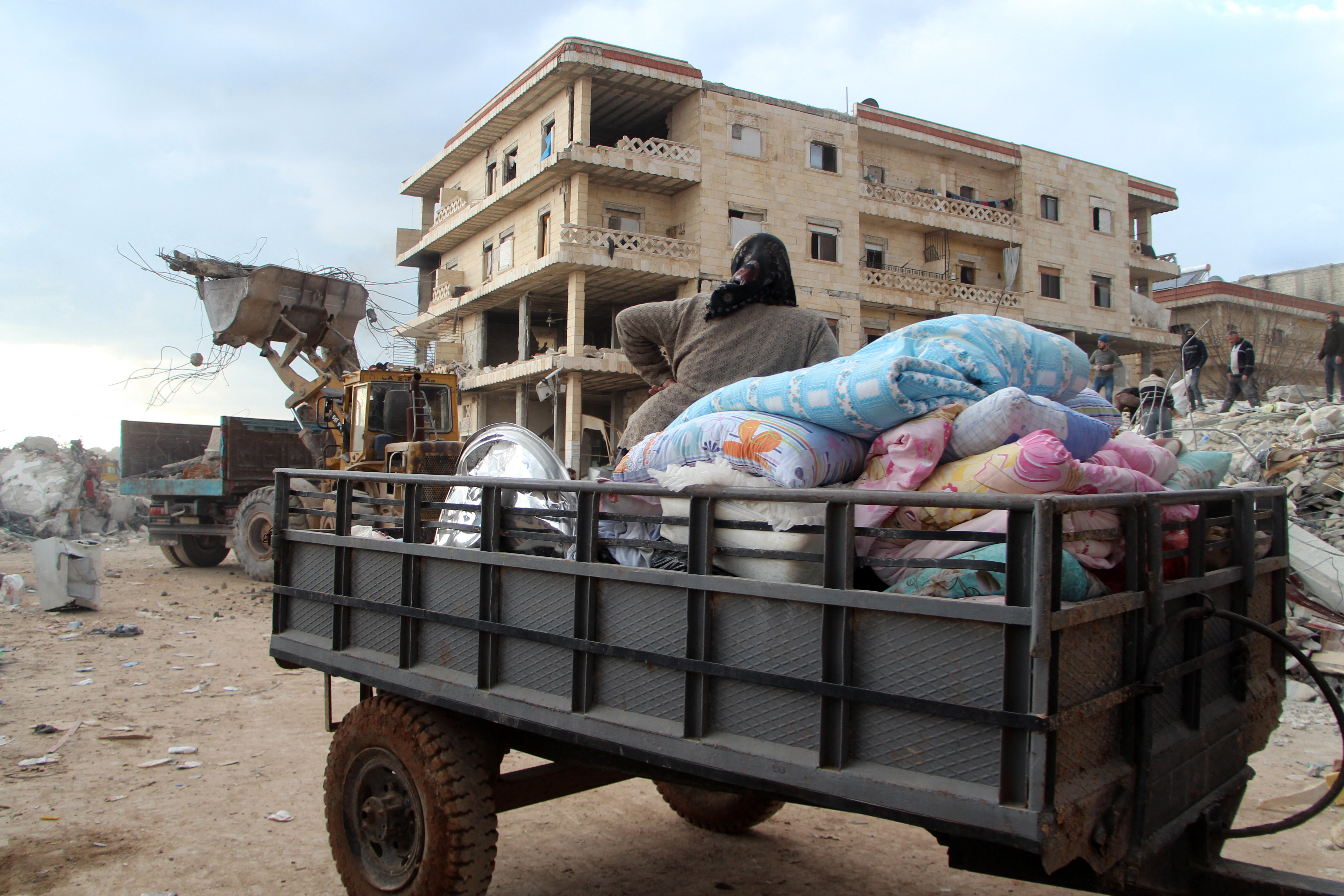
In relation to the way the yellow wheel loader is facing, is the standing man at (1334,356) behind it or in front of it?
behind

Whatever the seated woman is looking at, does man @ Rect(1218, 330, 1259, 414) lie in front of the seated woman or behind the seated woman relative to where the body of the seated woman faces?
in front

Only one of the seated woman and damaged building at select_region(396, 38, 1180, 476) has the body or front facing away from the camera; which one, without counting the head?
the seated woman

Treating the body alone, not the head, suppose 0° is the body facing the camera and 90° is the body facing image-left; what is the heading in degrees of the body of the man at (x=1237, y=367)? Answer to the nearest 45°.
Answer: approximately 45°

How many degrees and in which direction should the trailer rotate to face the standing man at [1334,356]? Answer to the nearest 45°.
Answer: approximately 90° to its left

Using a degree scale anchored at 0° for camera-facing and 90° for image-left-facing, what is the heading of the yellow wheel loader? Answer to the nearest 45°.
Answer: approximately 135°

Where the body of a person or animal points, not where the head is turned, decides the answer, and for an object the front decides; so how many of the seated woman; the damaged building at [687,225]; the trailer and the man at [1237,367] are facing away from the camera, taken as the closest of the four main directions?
1

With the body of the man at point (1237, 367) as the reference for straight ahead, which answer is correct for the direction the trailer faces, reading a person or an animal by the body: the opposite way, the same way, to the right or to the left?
to the left

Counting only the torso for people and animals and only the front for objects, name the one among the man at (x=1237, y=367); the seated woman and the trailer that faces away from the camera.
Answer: the seated woman

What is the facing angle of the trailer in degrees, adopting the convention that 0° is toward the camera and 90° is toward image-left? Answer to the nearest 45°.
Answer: approximately 315°

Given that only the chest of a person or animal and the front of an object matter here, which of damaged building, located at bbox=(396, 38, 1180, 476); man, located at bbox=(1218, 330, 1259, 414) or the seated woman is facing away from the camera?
the seated woman

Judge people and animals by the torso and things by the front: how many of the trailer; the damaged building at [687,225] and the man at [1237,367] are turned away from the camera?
0

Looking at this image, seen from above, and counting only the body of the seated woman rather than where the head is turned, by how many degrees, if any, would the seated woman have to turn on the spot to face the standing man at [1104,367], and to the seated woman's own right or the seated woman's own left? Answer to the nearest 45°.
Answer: approximately 45° to the seated woman's own right

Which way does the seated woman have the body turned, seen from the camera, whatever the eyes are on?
away from the camera

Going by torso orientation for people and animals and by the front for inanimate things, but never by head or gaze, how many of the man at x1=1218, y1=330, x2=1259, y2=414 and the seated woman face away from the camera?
1
